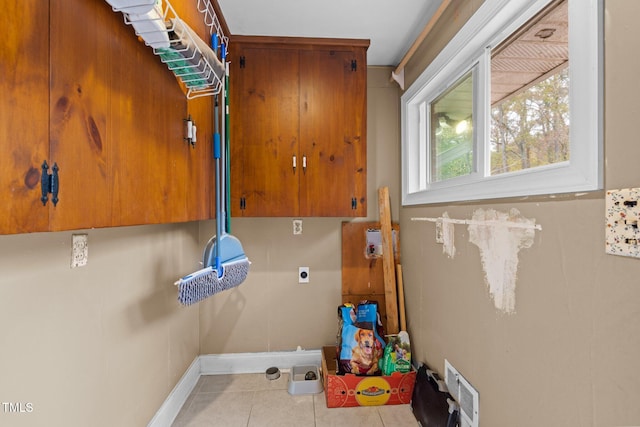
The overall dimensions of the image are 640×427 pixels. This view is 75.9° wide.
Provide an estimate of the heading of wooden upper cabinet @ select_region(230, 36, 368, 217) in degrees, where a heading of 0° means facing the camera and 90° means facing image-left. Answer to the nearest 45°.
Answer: approximately 0°
